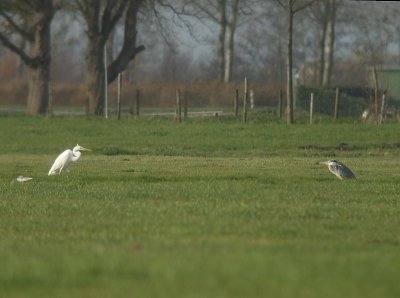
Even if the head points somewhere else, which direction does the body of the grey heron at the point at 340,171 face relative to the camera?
to the viewer's left

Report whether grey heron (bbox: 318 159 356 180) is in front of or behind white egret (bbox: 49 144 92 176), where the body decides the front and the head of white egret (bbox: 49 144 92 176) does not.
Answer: in front

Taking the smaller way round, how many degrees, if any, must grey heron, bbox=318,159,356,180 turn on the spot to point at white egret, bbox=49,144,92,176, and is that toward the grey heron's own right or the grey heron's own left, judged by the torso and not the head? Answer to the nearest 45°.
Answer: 0° — it already faces it

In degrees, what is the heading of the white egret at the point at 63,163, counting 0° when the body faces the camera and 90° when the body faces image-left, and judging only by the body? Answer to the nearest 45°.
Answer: approximately 270°

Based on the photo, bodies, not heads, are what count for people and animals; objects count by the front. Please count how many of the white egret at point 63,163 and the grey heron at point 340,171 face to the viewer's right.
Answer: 1

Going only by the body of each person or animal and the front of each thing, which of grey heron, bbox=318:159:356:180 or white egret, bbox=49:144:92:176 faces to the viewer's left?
grey heron, bbox=318:159:356:180
